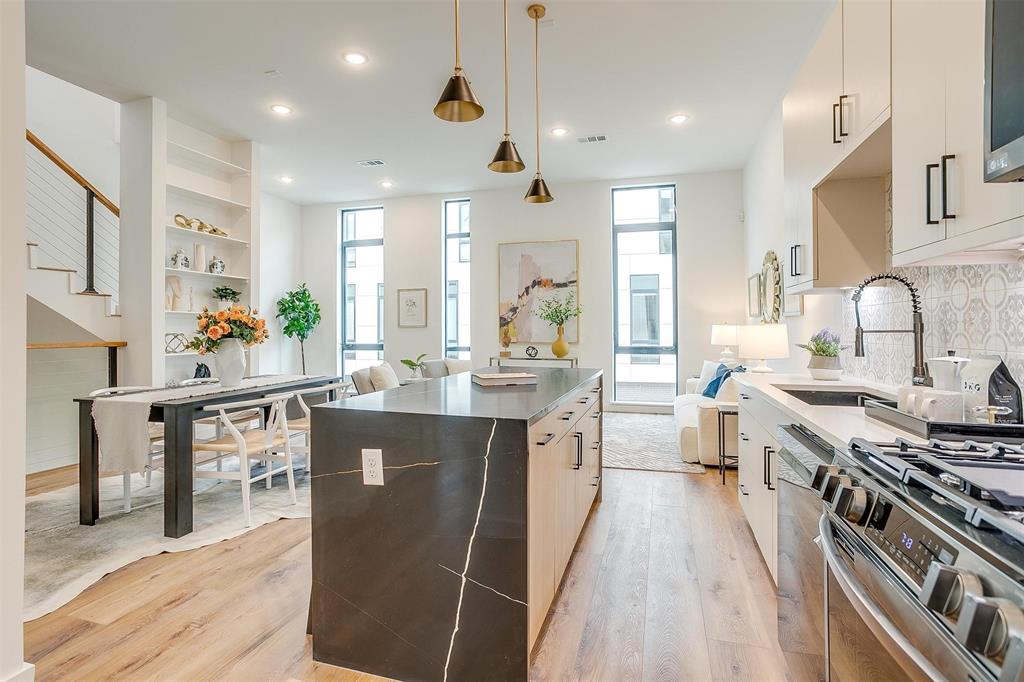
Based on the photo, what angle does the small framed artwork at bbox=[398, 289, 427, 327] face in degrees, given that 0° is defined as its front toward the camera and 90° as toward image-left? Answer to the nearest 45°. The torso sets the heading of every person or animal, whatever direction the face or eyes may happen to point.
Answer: approximately 0°

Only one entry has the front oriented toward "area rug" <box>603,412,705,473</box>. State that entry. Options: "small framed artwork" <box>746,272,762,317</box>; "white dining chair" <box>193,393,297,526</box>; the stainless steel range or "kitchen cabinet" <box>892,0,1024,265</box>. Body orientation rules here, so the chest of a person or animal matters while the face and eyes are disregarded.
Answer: the small framed artwork

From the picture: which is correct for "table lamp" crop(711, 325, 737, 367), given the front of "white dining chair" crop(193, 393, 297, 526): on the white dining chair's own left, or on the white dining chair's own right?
on the white dining chair's own right

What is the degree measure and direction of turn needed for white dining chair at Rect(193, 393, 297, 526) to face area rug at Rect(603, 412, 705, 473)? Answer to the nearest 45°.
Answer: approximately 135° to its right

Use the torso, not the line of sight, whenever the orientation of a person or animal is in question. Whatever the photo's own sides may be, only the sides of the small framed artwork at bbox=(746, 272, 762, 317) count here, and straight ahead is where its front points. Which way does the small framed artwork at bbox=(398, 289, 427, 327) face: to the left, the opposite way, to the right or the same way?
to the left

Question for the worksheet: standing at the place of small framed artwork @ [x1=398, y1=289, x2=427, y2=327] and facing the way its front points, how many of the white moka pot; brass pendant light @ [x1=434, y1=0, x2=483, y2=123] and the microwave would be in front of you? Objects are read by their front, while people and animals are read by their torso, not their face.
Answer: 3

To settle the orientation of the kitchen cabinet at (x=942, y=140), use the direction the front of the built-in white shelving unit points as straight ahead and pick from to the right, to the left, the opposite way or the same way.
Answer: the opposite way

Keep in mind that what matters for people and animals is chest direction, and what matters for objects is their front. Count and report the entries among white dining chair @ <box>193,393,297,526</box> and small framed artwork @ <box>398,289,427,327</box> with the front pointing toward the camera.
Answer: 1

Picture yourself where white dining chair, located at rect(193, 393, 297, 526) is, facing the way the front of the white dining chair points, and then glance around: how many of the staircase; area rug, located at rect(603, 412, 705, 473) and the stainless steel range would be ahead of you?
1

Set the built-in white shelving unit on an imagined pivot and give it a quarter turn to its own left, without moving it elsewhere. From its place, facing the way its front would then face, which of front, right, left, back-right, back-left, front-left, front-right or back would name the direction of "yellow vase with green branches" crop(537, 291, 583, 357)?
front-right

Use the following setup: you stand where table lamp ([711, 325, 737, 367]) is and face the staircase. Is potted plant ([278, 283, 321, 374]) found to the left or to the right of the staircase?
right

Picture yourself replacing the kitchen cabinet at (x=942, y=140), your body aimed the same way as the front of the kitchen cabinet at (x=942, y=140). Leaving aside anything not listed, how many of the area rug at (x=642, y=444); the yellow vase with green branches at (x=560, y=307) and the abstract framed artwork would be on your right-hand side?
3

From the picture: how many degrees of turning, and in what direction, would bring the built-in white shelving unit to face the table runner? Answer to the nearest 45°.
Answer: approximately 45° to its right

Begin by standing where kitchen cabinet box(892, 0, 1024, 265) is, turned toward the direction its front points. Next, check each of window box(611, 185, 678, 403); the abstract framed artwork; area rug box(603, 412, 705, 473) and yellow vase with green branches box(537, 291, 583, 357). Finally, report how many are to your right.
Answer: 4

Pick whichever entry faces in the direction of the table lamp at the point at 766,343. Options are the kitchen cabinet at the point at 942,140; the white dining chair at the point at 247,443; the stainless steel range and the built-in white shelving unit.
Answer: the built-in white shelving unit

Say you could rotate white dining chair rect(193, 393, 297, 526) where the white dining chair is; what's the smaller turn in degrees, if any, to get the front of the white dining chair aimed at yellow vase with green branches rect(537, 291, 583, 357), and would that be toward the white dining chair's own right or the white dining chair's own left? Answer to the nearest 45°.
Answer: approximately 90° to the white dining chair's own right

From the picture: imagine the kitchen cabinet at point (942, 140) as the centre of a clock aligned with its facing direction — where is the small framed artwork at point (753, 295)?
The small framed artwork is roughly at 4 o'clock from the kitchen cabinet.

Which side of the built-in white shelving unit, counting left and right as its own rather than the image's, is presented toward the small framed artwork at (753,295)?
front

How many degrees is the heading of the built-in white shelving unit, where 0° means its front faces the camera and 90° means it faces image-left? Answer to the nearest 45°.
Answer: approximately 315°

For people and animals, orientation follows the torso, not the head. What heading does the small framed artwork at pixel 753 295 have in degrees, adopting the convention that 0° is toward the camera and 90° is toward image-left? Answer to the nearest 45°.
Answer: approximately 45°
